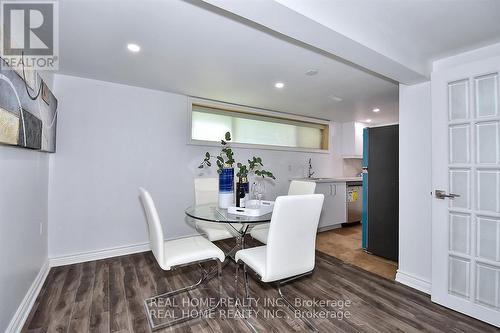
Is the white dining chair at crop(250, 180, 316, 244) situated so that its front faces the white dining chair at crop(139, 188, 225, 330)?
yes

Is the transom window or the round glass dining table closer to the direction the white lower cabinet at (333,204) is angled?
the round glass dining table

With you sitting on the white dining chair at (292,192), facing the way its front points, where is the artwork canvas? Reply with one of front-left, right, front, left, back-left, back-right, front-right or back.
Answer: front

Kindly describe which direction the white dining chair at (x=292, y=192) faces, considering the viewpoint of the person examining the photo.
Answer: facing the viewer and to the left of the viewer

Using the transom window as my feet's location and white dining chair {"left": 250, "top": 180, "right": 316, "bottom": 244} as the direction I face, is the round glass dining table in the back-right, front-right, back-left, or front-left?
front-right

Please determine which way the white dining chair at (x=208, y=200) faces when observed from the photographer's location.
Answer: facing the viewer and to the right of the viewer

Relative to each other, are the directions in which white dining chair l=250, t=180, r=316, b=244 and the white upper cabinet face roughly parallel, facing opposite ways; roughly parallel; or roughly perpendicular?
roughly perpendicular

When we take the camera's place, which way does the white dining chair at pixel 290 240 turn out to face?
facing away from the viewer and to the left of the viewer

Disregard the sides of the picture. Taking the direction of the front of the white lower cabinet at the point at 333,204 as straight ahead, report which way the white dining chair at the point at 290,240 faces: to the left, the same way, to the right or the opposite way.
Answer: the opposite way

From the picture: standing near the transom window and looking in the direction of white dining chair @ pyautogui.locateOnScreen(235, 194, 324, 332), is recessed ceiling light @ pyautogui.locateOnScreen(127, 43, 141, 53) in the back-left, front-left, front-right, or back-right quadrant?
front-right

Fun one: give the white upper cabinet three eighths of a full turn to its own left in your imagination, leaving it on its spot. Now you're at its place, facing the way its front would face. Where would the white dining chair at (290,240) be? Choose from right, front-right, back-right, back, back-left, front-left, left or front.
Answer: back

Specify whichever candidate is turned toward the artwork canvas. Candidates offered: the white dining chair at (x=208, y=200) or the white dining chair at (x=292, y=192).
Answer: the white dining chair at (x=292, y=192)

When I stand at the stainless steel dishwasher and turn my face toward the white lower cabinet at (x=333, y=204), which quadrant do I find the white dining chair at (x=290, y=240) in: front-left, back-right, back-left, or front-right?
front-left

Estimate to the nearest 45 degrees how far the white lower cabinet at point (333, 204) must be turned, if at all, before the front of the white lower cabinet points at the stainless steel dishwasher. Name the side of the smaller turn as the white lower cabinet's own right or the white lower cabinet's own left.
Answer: approximately 90° to the white lower cabinet's own left

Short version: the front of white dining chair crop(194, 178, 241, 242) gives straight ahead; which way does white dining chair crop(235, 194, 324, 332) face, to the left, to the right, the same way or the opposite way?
the opposite way

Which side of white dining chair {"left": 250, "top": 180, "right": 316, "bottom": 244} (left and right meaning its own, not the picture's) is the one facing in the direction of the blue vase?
front

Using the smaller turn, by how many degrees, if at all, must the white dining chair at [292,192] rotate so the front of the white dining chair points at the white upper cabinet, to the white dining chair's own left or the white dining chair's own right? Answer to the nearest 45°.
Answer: approximately 180°
